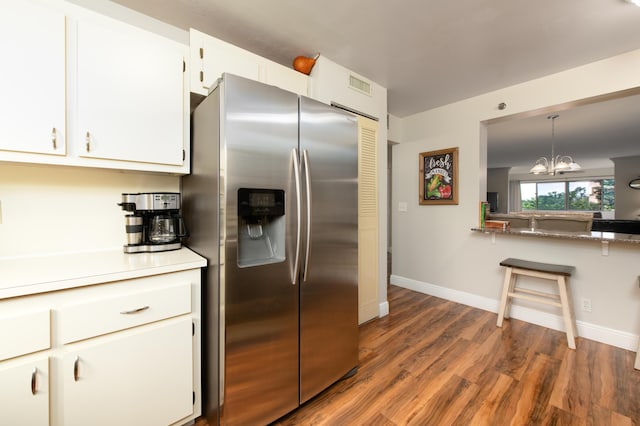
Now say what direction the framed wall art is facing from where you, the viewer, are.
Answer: facing the viewer and to the left of the viewer

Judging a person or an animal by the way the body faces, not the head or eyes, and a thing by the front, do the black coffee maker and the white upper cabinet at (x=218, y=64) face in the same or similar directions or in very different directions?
same or similar directions

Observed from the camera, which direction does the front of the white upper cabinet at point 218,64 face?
facing the viewer and to the right of the viewer

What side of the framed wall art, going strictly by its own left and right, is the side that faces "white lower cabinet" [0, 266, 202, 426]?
front

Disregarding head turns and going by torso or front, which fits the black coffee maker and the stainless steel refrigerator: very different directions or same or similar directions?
same or similar directions

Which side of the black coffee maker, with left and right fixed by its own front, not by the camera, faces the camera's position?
front

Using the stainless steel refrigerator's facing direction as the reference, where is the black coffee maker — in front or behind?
behind

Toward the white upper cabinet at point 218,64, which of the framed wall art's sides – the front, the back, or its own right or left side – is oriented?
front

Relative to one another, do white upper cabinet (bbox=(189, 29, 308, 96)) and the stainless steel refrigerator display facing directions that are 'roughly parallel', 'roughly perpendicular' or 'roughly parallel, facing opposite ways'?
roughly parallel

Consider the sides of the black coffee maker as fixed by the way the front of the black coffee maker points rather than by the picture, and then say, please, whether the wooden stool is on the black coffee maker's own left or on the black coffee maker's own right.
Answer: on the black coffee maker's own left

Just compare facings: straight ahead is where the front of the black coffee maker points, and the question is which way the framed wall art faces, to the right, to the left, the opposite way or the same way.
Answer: to the right

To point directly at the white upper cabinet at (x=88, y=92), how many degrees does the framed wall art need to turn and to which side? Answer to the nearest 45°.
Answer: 0° — it already faces it
